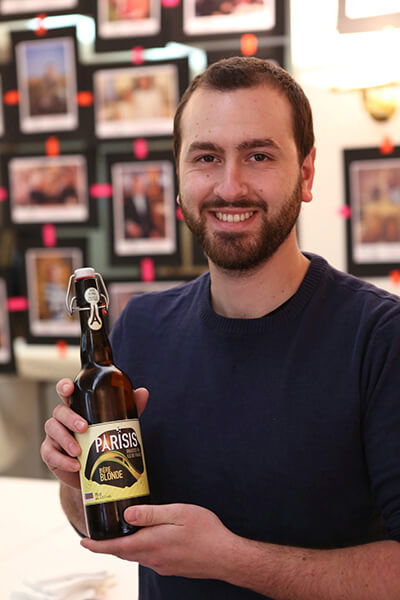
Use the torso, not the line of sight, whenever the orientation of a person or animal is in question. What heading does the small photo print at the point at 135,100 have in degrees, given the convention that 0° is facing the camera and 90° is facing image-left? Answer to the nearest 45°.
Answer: approximately 0°

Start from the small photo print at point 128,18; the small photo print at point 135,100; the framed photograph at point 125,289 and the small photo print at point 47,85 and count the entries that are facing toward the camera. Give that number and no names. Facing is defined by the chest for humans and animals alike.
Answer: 4

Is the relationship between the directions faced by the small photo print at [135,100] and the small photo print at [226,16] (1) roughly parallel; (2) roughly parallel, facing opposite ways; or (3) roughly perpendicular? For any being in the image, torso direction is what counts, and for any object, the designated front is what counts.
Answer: roughly parallel

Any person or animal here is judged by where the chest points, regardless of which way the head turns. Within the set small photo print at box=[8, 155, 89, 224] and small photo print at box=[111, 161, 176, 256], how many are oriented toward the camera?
2

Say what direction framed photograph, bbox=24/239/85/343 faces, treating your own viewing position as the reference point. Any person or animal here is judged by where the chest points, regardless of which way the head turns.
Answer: facing the viewer

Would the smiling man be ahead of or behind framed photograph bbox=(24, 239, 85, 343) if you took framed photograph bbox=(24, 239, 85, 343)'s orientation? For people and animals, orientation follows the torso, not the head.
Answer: ahead

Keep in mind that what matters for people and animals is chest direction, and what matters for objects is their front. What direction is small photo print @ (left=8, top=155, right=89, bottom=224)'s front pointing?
toward the camera

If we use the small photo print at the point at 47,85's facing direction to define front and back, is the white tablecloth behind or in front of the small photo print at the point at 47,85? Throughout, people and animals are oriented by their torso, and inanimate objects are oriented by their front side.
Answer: in front

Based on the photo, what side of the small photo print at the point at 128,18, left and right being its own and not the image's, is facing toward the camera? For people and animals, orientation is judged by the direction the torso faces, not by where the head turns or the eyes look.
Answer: front

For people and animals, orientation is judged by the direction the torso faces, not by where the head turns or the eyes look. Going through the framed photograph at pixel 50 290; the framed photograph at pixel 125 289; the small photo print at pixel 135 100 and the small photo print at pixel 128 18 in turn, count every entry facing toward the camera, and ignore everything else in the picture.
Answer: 4

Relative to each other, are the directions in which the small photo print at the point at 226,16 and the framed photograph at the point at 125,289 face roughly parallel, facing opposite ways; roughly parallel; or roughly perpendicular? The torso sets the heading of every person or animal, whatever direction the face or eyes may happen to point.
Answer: roughly parallel

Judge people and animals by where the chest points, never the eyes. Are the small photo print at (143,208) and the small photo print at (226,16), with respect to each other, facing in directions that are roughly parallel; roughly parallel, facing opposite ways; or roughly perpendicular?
roughly parallel
